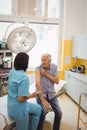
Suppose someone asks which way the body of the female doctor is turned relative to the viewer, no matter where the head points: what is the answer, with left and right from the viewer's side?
facing away from the viewer and to the right of the viewer

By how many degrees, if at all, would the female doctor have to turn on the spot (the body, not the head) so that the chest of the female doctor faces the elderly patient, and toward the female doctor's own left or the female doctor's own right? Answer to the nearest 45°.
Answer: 0° — they already face them
